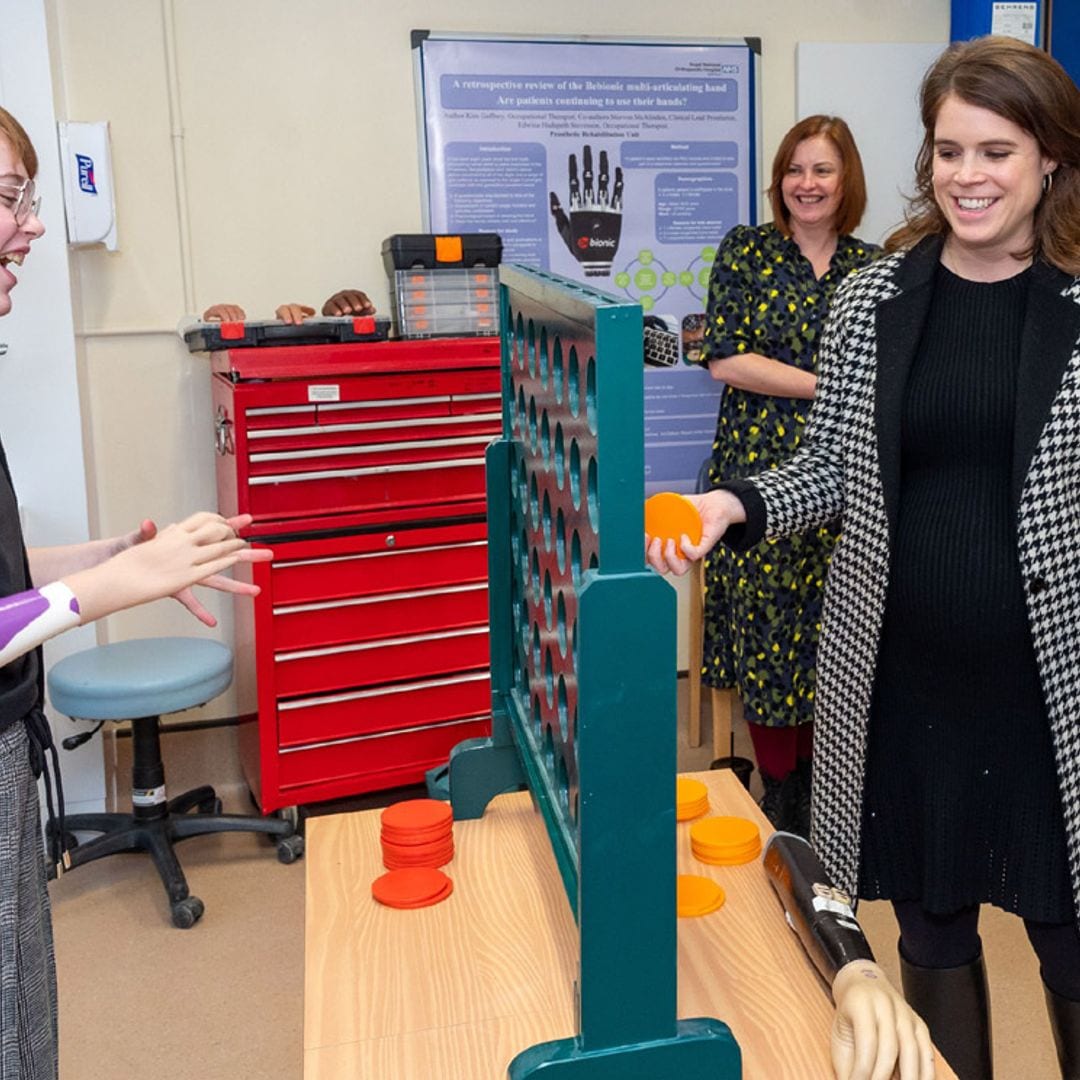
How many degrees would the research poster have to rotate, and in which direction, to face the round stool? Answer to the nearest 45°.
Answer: approximately 45° to its right

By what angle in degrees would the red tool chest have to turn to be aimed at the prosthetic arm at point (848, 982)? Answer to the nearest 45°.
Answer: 0° — it already faces it

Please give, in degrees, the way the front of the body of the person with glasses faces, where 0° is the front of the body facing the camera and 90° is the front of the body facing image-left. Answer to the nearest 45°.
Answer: approximately 270°

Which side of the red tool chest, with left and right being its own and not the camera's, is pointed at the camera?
front

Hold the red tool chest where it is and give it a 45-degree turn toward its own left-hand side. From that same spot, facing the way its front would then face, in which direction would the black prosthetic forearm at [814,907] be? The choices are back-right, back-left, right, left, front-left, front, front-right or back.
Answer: front-right

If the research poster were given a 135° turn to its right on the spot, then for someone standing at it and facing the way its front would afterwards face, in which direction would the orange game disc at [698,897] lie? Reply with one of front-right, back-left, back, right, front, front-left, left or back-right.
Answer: back-left

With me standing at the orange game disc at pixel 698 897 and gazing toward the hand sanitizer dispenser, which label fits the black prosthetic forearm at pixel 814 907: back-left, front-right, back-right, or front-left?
back-right

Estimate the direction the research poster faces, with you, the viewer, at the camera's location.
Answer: facing the viewer

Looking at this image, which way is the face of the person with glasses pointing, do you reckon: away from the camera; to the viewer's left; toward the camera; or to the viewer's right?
to the viewer's right

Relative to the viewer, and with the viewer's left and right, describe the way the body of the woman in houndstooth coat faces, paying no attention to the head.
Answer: facing the viewer and to the left of the viewer

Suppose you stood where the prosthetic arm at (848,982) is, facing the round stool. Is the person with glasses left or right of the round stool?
left

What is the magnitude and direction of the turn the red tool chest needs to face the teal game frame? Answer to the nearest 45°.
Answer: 0° — it already faces it
